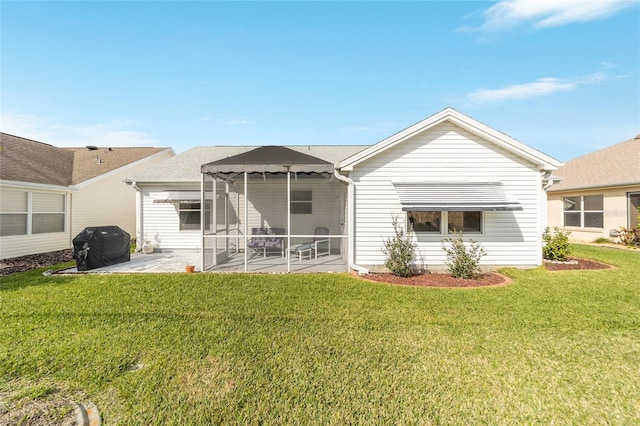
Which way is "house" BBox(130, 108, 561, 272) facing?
away from the camera

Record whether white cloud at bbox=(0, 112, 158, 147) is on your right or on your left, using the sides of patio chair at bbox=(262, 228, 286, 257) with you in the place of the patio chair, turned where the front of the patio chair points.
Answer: on your right

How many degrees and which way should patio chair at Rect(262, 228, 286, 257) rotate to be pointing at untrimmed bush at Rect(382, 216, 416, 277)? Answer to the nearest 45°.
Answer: approximately 90° to its left

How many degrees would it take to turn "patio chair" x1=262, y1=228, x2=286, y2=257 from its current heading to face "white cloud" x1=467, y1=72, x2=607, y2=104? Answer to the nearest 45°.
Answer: approximately 135° to its left

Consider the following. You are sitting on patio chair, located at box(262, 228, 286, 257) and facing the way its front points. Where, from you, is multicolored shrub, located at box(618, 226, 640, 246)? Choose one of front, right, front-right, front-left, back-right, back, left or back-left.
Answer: back-left

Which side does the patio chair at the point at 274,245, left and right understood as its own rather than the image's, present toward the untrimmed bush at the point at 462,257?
left

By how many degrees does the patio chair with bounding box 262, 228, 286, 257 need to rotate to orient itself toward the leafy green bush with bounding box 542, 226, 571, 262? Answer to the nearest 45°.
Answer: approximately 135° to its left

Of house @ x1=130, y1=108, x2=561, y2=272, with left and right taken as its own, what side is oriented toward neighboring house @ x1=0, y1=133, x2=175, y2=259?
left

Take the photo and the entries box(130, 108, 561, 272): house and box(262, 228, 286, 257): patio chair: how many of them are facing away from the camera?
1

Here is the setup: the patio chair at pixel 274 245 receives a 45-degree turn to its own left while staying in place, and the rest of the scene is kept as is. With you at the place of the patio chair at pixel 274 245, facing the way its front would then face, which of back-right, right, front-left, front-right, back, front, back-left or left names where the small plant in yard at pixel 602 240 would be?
left

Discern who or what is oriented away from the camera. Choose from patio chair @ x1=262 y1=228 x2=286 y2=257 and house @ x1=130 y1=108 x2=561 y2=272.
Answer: the house

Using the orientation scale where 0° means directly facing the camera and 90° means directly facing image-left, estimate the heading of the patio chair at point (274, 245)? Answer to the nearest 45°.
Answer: approximately 45°
